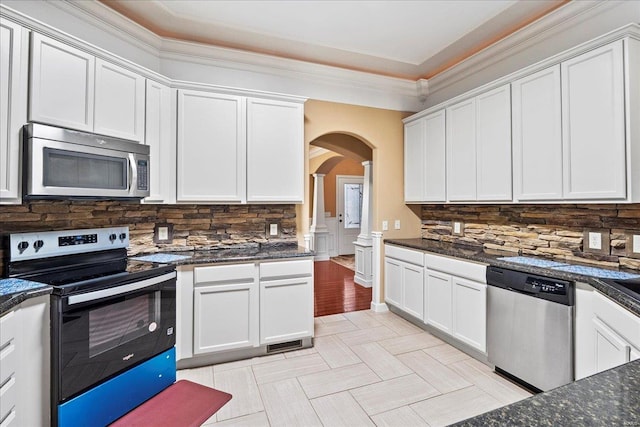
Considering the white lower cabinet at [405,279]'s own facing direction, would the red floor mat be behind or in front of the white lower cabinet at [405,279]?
in front

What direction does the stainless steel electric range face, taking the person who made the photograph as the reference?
facing the viewer and to the right of the viewer

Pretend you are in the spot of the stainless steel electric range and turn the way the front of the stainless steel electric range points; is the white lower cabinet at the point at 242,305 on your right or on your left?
on your left

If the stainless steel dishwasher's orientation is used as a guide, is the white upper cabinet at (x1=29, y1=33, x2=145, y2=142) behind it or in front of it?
in front

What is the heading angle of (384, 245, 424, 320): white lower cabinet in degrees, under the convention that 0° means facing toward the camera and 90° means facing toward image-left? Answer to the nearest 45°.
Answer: approximately 45°

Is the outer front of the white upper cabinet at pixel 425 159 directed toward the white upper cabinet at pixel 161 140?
yes

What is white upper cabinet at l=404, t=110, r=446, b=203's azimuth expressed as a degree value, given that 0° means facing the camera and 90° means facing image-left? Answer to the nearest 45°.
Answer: approximately 45°
